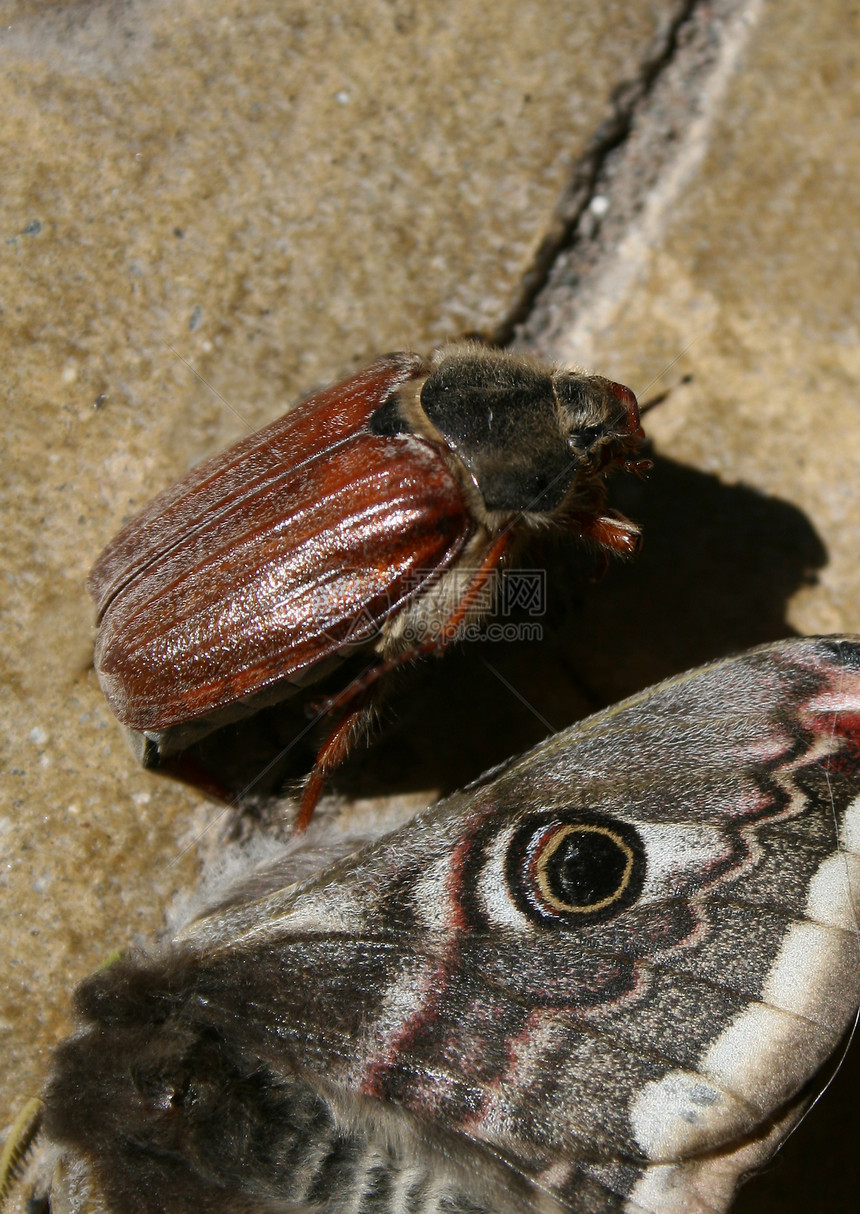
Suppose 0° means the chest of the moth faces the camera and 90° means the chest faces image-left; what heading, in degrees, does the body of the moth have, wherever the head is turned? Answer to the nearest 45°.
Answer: approximately 90°

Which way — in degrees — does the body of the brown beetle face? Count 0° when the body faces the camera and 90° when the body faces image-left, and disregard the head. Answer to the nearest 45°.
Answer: approximately 225°

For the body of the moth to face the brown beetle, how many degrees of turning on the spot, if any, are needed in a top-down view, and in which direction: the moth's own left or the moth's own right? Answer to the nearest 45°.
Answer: approximately 45° to the moth's own right

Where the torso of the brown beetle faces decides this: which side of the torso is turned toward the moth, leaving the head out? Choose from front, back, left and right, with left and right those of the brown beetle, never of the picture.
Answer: right
